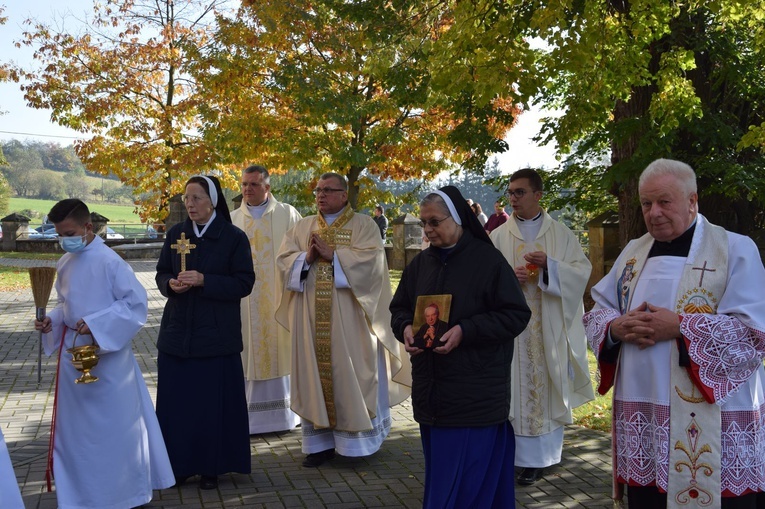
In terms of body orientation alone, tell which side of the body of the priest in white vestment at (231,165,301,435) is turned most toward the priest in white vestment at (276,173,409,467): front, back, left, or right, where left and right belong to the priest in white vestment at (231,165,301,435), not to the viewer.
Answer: left

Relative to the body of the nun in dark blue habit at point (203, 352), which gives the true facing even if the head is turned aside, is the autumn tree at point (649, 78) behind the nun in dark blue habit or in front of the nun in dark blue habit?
behind

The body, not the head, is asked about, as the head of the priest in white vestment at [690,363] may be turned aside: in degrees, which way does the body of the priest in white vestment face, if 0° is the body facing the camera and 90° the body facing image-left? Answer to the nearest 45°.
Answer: approximately 45°

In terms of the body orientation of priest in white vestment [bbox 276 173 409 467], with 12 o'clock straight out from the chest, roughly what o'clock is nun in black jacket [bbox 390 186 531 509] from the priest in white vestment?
The nun in black jacket is roughly at 10 o'clock from the priest in white vestment.

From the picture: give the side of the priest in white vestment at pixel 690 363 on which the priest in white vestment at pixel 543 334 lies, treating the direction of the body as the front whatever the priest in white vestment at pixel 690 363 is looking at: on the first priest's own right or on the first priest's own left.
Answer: on the first priest's own right

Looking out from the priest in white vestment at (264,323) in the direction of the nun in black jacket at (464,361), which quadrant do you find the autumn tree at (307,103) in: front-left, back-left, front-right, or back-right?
back-left
